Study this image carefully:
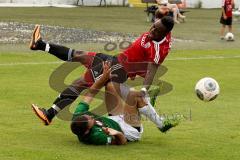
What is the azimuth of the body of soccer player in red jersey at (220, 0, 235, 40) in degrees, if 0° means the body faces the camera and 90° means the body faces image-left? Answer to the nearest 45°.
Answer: approximately 45°

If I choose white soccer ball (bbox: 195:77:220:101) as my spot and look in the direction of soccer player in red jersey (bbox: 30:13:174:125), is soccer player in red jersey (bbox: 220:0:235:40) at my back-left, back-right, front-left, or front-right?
back-right

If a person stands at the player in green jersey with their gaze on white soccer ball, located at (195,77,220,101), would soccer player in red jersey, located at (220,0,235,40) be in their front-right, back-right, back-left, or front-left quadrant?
front-left

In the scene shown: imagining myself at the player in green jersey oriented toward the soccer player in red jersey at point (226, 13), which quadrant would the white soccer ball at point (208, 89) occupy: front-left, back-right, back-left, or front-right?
front-right

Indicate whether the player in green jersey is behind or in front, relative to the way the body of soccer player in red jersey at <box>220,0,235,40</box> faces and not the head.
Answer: in front
